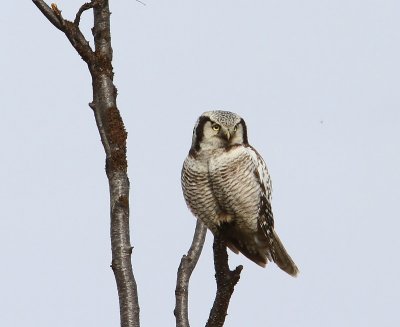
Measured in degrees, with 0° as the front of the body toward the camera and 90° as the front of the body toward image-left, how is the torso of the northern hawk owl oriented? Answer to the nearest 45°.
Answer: approximately 45°
